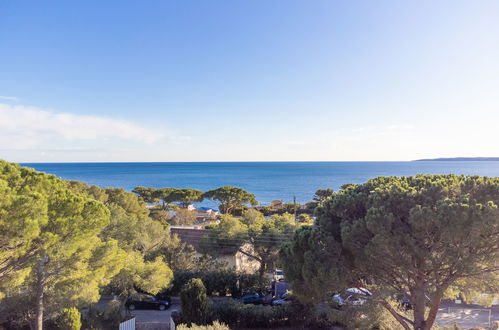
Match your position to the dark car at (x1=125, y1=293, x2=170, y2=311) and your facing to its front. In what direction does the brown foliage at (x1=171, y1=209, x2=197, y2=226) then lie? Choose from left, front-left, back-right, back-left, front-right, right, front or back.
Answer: left

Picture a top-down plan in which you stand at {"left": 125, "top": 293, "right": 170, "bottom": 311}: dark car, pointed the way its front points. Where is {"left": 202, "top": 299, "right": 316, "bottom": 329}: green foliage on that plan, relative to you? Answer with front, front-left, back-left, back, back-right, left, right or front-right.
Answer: front-right

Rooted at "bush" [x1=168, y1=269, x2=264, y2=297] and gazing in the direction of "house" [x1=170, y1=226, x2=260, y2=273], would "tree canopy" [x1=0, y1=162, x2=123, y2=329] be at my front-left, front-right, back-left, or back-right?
back-left

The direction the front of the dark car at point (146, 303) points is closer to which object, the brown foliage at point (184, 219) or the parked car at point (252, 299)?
the parked car

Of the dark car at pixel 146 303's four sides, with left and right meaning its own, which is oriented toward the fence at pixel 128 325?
right

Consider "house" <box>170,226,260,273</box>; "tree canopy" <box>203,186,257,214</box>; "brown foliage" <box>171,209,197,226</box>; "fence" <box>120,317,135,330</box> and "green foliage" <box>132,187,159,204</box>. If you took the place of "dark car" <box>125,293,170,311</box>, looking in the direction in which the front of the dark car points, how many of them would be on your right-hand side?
1

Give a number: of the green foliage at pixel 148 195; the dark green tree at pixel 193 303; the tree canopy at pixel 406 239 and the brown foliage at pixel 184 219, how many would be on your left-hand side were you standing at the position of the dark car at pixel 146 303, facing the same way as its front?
2
